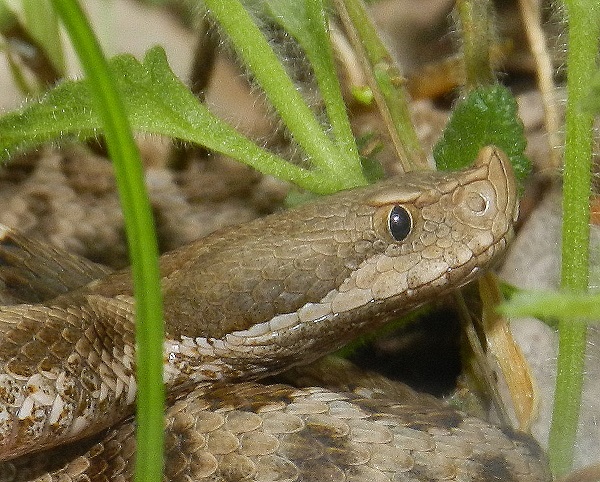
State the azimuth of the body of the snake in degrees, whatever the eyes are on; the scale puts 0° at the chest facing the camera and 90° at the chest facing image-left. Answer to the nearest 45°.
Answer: approximately 270°
